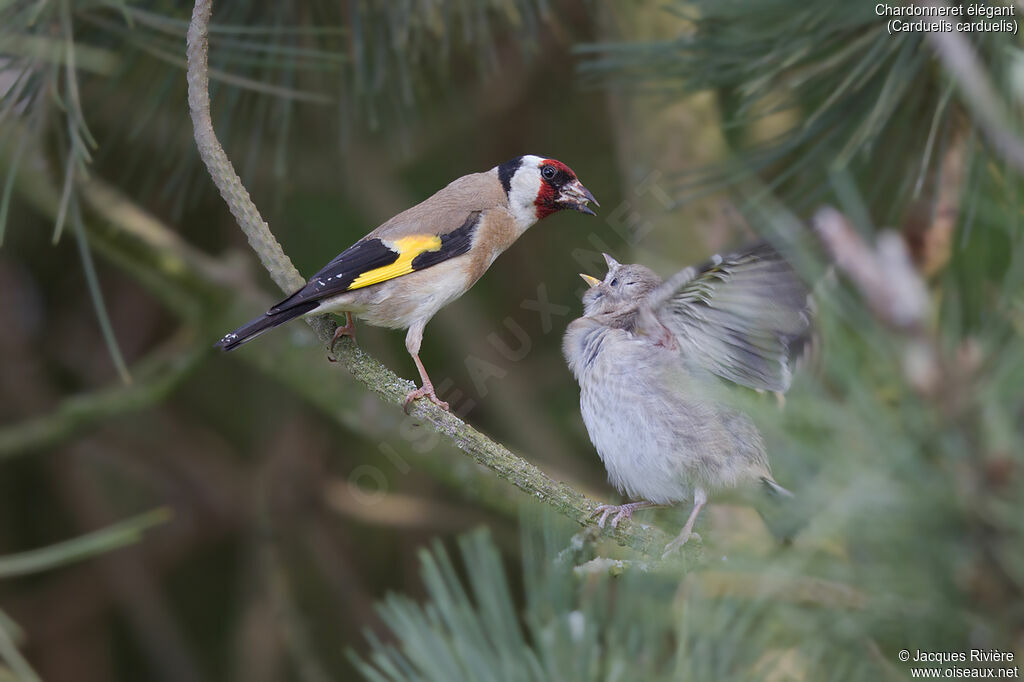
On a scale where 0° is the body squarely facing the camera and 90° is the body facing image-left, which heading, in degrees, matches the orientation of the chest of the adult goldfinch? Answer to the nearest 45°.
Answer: approximately 270°
